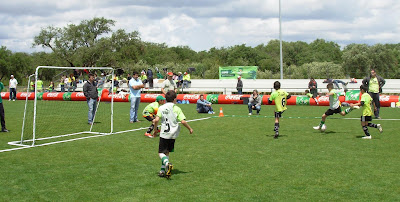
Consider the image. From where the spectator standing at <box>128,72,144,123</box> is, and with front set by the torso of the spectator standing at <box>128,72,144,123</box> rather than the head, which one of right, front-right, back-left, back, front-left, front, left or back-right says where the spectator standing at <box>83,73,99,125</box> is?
back-right

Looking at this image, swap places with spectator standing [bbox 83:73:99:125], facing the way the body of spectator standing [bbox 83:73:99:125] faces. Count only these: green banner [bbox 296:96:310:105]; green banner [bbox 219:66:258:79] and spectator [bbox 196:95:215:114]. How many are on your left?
3

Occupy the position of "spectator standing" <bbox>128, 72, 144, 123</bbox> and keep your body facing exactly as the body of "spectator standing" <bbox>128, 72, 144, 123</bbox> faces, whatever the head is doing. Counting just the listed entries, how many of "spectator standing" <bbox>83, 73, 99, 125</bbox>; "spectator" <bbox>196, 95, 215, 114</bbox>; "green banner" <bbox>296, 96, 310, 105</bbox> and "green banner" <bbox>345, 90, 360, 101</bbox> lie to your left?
3

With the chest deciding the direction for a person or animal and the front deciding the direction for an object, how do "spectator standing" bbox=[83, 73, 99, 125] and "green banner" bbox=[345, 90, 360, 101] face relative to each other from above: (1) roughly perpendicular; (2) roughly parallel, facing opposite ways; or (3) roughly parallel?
roughly perpendicular

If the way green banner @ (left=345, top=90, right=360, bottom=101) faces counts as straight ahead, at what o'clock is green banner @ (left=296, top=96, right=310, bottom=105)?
green banner @ (left=296, top=96, right=310, bottom=105) is roughly at 3 o'clock from green banner @ (left=345, top=90, right=360, bottom=101).

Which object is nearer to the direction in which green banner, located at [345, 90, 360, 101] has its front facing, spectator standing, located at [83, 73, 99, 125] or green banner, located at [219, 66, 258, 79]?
the spectator standing

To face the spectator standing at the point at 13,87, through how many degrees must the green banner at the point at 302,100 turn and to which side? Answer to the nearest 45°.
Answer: approximately 90° to its right

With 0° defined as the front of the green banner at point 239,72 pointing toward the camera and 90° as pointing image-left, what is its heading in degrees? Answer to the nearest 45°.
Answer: approximately 0°

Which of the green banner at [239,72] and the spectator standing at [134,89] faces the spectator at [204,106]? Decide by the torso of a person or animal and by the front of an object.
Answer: the green banner

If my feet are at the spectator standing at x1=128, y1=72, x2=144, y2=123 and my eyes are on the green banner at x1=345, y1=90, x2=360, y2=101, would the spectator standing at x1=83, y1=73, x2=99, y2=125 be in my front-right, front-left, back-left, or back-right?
back-left

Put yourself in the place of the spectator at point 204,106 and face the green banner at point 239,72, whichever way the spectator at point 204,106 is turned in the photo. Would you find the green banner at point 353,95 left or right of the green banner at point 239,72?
right

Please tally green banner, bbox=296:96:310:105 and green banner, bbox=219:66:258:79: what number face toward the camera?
2

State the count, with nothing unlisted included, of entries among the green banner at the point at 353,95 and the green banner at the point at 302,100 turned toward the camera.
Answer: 2
